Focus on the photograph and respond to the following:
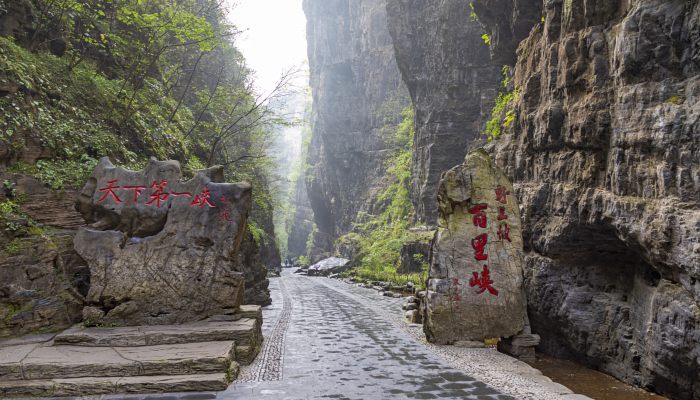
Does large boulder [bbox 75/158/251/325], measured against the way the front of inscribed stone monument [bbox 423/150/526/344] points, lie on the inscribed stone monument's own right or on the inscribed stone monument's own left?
on the inscribed stone monument's own right

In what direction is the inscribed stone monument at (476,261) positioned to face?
toward the camera

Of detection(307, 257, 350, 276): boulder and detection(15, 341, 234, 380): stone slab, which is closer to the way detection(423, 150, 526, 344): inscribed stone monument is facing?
the stone slab

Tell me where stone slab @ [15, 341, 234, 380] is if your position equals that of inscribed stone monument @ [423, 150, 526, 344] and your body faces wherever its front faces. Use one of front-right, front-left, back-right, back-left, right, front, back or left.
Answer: front-right

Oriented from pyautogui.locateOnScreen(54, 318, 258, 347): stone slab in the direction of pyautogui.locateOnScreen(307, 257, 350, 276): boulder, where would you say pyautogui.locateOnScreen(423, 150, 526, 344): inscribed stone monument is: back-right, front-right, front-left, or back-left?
front-right

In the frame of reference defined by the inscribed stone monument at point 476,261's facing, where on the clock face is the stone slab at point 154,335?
The stone slab is roughly at 2 o'clock from the inscribed stone monument.

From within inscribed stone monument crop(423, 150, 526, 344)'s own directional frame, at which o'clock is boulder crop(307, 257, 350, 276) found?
The boulder is roughly at 5 o'clock from the inscribed stone monument.
